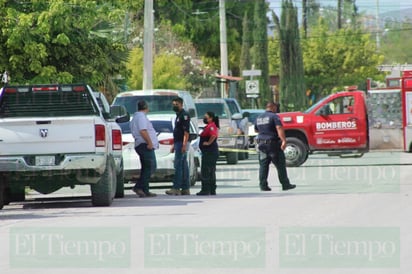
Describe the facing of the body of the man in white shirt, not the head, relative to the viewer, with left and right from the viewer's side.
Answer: facing to the right of the viewer

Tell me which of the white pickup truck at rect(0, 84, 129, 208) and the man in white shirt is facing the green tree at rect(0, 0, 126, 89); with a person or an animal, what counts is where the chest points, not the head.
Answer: the white pickup truck

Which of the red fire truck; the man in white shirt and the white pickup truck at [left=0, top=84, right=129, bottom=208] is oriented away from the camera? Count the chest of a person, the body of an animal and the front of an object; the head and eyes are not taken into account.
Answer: the white pickup truck

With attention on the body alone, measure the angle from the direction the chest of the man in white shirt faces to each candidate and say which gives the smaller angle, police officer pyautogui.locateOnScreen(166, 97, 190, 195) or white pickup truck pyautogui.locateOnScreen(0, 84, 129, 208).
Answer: the police officer

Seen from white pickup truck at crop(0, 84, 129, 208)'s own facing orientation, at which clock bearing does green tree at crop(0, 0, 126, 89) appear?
The green tree is roughly at 12 o'clock from the white pickup truck.

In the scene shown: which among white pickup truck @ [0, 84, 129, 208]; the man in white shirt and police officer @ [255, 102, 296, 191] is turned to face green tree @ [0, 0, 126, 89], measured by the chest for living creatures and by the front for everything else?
the white pickup truck

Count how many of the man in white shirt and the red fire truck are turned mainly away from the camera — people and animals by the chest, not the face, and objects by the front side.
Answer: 0

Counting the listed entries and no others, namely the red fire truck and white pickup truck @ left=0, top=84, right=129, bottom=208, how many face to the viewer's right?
0

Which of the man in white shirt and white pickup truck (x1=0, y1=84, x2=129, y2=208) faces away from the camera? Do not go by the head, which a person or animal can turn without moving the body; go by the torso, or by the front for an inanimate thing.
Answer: the white pickup truck

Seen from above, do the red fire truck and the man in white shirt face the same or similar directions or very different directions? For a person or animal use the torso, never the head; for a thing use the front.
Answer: very different directions

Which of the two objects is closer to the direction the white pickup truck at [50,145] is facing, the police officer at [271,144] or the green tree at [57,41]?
the green tree

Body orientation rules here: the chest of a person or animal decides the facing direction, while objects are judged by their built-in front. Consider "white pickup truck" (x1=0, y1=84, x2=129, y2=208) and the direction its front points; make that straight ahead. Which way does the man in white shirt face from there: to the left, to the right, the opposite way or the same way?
to the right
